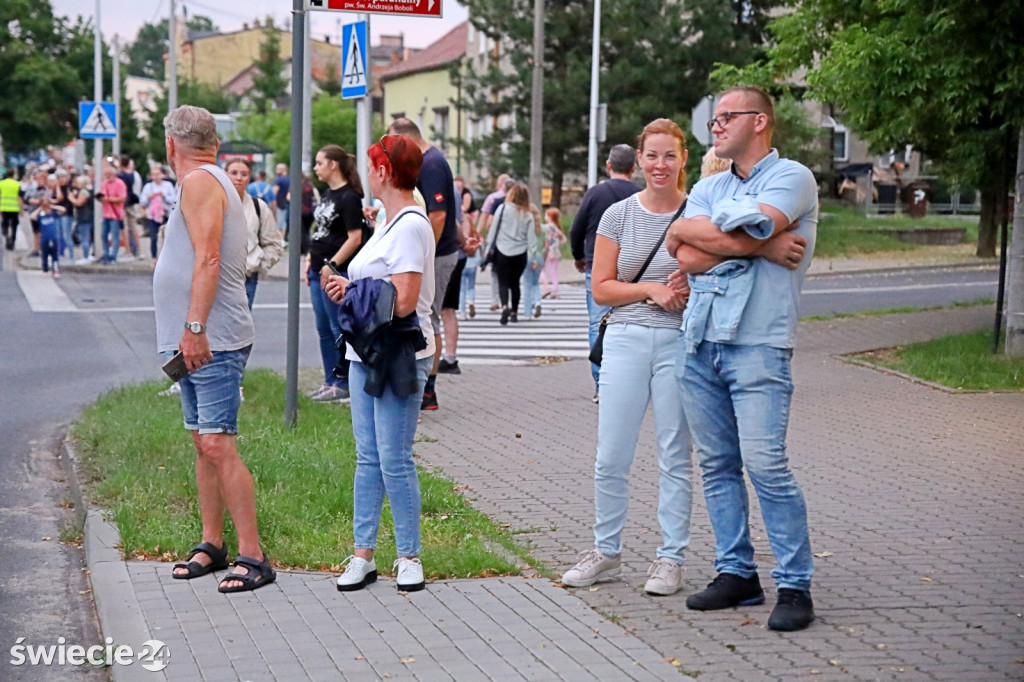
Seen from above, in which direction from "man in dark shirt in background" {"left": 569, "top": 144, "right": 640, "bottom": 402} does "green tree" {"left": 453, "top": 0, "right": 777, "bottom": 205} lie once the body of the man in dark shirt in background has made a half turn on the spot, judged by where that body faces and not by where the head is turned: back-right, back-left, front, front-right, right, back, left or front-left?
back

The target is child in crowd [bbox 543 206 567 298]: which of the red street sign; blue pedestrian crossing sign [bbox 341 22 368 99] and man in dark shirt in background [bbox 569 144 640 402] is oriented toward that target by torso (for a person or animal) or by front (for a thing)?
the man in dark shirt in background

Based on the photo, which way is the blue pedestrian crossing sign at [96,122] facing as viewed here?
toward the camera

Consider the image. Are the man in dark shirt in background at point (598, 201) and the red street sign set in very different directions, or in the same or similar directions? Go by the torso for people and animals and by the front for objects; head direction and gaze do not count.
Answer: very different directions

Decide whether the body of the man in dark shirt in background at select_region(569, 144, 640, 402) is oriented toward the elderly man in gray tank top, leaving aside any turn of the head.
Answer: no

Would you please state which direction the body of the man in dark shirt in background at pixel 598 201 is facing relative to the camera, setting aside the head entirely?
away from the camera

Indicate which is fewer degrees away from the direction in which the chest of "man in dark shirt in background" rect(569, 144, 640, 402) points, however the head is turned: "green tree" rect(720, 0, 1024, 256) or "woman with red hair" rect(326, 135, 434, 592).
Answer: the green tree

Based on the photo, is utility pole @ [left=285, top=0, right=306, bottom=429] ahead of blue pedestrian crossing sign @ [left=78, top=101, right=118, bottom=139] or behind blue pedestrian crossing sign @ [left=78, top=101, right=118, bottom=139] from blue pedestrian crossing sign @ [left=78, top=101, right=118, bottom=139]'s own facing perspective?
ahead

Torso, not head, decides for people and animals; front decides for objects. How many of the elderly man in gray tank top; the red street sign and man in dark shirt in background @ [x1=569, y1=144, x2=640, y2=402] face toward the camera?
1
